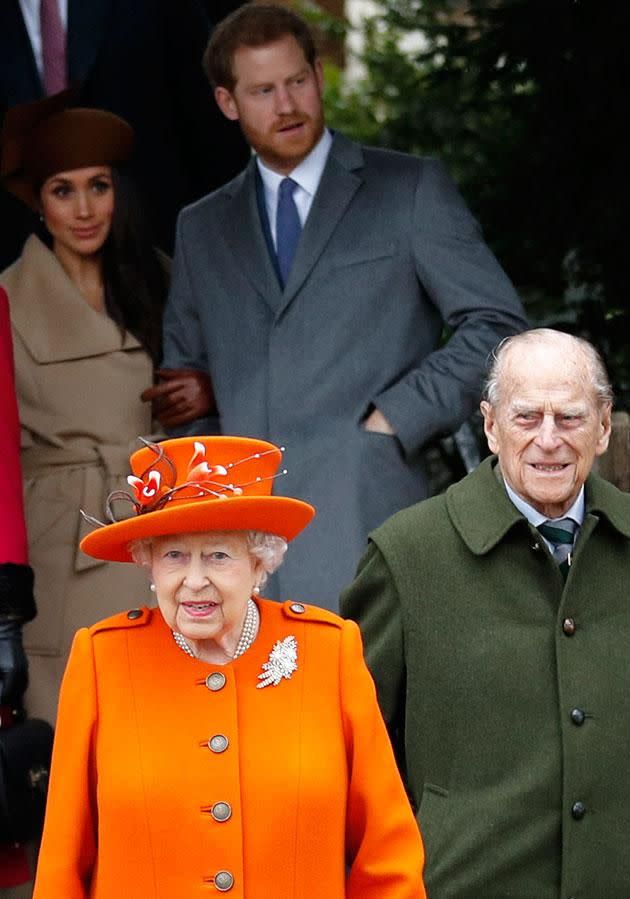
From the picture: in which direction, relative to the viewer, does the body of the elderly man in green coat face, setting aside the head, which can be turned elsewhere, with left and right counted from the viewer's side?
facing the viewer

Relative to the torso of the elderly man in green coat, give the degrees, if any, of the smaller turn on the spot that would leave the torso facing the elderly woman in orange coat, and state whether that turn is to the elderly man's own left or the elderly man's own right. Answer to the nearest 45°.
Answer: approximately 45° to the elderly man's own right

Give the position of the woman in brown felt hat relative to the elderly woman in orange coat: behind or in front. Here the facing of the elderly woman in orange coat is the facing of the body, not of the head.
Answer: behind

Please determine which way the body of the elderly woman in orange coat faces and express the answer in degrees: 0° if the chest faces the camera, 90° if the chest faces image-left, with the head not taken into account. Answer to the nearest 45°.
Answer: approximately 0°

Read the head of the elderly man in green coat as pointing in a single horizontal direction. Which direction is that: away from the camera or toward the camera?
toward the camera

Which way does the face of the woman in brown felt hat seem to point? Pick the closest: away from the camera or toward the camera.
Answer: toward the camera

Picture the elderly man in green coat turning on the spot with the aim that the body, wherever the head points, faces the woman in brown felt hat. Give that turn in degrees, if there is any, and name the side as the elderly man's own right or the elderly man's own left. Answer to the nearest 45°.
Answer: approximately 135° to the elderly man's own right

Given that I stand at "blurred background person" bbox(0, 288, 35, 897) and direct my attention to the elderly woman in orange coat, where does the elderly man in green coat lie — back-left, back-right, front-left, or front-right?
front-left

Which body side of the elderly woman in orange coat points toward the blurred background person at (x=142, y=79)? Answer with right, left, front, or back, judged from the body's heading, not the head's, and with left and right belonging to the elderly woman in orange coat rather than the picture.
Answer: back

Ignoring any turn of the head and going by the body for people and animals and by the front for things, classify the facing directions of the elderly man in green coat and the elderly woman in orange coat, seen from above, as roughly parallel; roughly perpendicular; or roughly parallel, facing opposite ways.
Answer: roughly parallel

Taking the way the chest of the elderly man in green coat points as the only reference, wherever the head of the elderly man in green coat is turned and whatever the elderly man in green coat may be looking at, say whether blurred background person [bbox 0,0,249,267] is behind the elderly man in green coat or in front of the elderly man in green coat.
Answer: behind

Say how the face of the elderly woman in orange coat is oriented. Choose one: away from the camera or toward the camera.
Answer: toward the camera

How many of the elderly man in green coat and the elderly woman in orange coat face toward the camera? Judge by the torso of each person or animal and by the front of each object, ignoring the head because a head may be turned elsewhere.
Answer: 2

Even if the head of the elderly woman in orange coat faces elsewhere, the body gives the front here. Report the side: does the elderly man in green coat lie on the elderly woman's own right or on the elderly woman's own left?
on the elderly woman's own left
